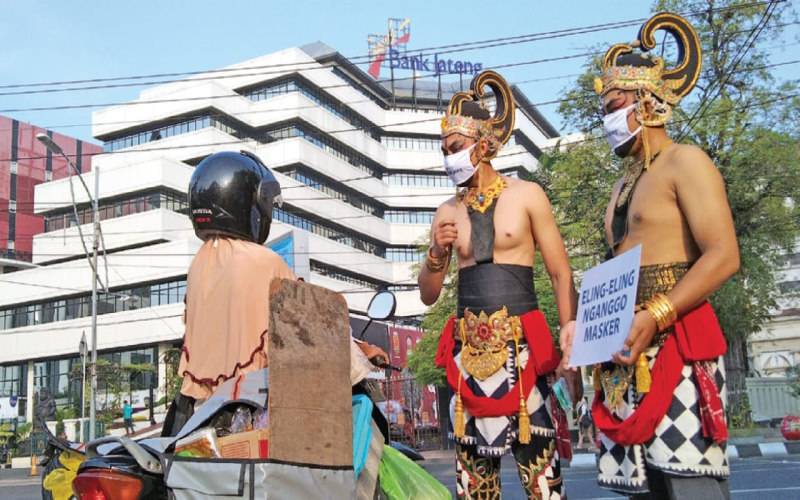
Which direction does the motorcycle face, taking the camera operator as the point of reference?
facing away from the viewer and to the right of the viewer

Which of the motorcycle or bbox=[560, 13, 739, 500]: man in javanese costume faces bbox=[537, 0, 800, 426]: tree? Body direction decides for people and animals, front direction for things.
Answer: the motorcycle

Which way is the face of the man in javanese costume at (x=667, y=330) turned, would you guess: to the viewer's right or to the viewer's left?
to the viewer's left

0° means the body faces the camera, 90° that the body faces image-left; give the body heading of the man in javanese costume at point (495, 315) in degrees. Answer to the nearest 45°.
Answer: approximately 45°

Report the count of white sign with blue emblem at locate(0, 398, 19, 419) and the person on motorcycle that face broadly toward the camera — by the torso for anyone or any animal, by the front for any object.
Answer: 1

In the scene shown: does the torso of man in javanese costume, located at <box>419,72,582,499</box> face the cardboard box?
yes

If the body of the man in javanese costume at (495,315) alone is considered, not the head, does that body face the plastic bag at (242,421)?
yes
